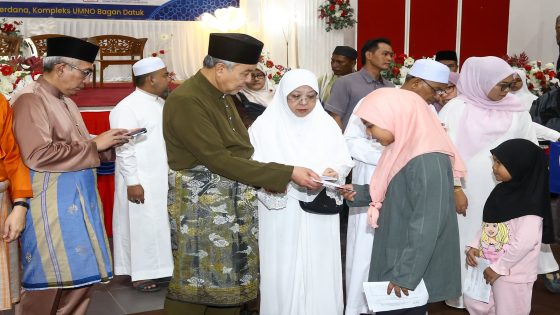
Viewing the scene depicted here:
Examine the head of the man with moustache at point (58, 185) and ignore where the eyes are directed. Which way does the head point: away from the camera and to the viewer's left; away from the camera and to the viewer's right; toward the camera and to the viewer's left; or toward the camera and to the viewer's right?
toward the camera and to the viewer's right

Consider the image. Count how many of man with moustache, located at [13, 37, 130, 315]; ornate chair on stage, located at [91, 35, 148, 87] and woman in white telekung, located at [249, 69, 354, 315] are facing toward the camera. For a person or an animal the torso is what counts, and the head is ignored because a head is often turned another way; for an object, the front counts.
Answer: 2

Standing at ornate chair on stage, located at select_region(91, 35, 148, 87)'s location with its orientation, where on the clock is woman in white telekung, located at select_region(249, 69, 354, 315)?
The woman in white telekung is roughly at 12 o'clock from the ornate chair on stage.

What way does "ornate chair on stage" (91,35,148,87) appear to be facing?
toward the camera

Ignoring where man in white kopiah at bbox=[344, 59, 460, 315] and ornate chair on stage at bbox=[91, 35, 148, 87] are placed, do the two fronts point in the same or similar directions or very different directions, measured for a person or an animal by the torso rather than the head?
same or similar directions

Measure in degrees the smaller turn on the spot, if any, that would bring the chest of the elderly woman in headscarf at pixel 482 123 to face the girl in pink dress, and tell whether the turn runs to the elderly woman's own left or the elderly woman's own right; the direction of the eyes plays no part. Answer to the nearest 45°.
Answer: approximately 45° to the elderly woman's own left

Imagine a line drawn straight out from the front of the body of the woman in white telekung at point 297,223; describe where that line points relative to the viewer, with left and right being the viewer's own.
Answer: facing the viewer

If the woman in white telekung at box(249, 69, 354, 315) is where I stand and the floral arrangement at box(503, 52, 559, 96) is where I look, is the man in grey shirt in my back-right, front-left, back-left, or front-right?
front-left

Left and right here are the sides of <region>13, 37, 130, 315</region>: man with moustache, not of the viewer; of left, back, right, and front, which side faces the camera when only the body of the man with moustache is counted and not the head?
right

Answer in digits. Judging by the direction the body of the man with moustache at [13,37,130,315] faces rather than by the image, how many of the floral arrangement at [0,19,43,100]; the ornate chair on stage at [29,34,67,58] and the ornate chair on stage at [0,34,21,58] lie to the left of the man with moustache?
3
